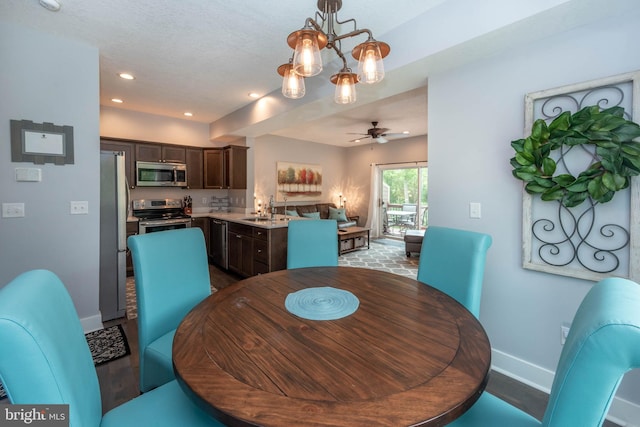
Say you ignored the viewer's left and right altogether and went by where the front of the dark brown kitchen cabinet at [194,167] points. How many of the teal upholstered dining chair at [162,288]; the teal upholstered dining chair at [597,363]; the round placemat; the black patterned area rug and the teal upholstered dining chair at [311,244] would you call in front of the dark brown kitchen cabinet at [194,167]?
5

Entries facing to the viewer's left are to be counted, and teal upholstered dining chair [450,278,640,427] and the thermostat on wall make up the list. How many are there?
1

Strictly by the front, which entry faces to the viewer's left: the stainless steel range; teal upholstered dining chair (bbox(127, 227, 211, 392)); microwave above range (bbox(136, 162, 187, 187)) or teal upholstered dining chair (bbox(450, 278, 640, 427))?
teal upholstered dining chair (bbox(450, 278, 640, 427))

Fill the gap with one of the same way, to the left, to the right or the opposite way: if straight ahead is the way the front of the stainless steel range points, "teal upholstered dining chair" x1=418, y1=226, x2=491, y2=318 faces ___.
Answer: to the right

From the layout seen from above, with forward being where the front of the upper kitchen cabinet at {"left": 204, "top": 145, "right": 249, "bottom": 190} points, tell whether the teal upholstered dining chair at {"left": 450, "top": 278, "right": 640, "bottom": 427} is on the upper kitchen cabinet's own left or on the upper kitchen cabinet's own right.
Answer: on the upper kitchen cabinet's own left

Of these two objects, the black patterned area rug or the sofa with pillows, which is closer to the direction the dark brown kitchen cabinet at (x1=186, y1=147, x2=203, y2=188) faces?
the black patterned area rug

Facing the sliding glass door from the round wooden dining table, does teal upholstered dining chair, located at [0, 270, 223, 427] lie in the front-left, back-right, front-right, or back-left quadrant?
back-left
